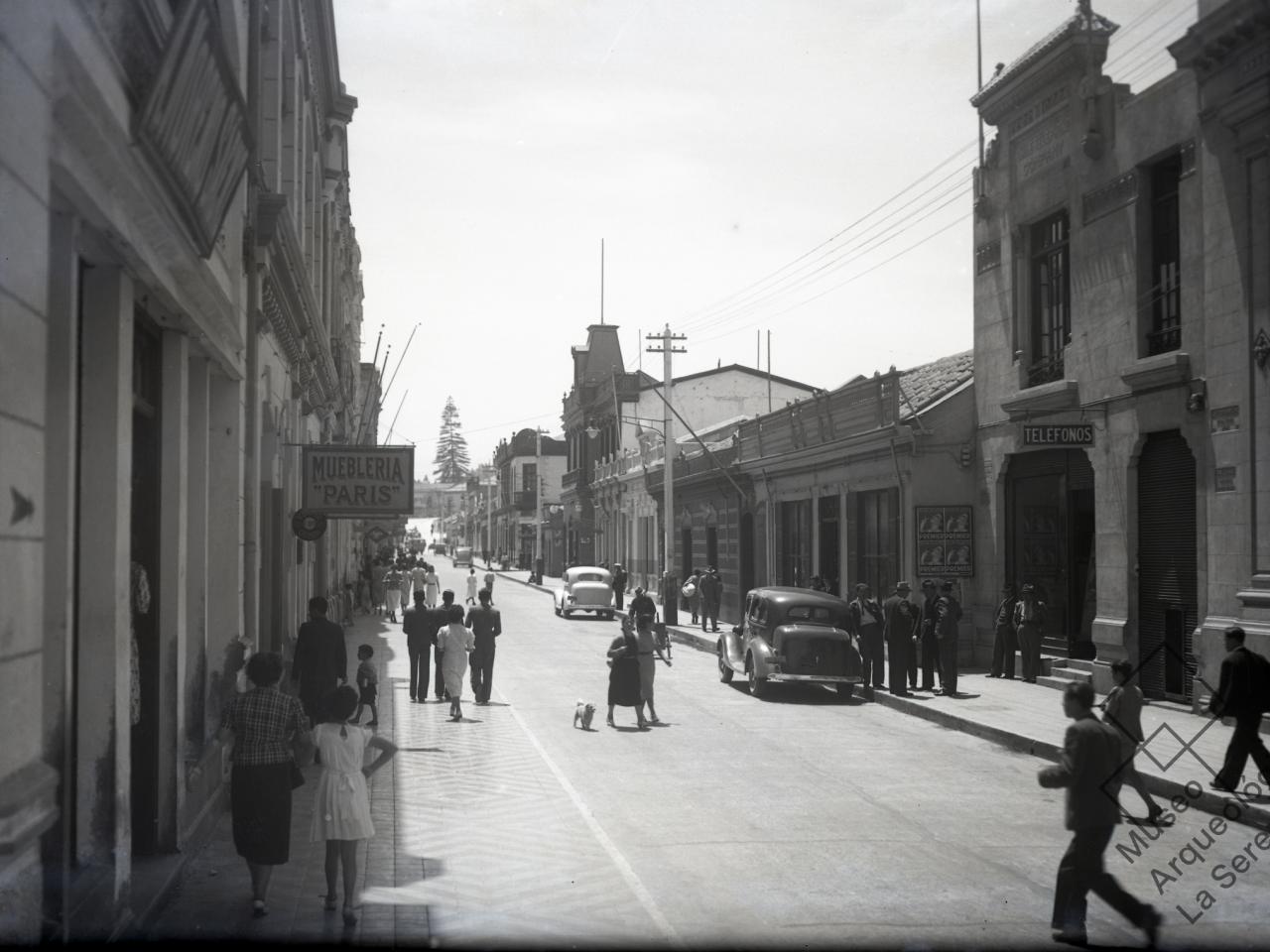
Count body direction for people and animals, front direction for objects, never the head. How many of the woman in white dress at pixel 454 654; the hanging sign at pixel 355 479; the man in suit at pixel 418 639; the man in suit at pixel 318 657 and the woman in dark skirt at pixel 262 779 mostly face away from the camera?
4

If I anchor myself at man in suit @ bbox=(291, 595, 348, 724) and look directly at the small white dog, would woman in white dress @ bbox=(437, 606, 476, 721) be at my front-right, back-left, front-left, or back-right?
front-left

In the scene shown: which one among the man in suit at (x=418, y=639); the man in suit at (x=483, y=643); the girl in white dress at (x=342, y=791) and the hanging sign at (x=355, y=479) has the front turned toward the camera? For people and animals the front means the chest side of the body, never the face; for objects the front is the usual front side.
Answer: the hanging sign

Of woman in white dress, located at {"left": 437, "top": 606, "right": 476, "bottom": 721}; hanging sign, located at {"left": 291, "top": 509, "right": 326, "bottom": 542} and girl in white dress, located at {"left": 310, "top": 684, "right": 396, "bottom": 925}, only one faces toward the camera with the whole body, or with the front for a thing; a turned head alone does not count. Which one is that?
the hanging sign

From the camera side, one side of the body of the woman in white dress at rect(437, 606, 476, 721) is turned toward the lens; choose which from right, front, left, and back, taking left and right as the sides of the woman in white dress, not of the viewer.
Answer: back

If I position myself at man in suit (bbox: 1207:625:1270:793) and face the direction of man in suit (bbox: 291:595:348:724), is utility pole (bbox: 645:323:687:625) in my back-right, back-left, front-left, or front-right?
front-right

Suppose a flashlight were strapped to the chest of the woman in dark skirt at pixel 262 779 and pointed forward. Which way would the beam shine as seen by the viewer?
away from the camera

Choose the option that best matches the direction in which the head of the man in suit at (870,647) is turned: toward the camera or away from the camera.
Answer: toward the camera

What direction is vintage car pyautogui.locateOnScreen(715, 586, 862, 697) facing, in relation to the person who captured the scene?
facing away from the viewer and to the left of the viewer

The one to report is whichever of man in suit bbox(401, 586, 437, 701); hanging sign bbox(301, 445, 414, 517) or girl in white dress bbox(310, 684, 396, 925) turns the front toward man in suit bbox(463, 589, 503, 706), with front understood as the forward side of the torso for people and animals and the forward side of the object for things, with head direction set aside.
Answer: the girl in white dress

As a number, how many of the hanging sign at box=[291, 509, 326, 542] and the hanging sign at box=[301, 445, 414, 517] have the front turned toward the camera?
2

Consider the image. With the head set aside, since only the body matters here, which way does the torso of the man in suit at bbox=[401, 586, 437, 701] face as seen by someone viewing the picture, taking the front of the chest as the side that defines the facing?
away from the camera

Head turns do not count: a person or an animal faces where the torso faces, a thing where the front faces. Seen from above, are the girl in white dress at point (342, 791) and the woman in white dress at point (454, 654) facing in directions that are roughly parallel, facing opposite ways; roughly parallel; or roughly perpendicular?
roughly parallel

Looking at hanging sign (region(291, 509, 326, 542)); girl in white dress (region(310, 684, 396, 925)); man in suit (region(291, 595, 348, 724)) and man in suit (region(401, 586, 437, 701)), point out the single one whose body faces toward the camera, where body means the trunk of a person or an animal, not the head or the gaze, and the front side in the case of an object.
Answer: the hanging sign

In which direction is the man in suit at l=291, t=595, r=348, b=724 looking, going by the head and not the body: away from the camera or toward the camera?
away from the camera

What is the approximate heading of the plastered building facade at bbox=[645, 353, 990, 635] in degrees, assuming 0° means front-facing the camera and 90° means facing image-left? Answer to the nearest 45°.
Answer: approximately 45°

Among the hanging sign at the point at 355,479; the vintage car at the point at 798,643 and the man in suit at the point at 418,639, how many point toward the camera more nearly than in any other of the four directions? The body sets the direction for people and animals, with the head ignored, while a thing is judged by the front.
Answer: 1

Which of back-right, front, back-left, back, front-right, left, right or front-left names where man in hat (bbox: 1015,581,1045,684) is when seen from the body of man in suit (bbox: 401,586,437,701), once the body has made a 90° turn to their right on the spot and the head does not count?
front

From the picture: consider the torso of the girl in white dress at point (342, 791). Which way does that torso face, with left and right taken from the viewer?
facing away from the viewer
